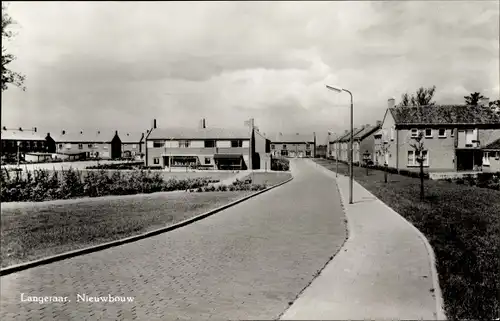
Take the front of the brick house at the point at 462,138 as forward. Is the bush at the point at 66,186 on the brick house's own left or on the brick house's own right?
on the brick house's own right

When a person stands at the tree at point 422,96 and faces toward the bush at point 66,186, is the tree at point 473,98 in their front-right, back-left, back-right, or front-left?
back-left
